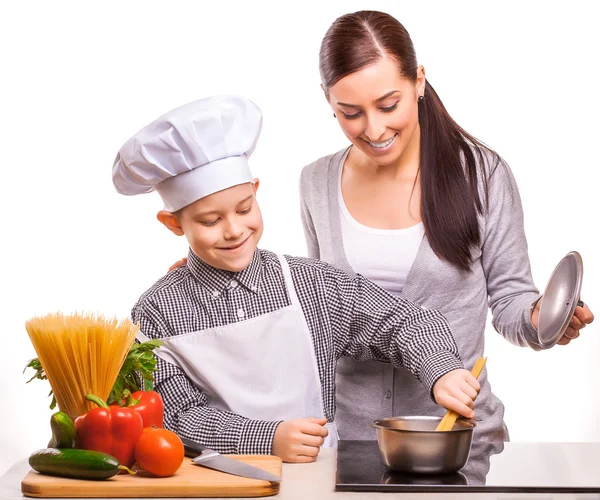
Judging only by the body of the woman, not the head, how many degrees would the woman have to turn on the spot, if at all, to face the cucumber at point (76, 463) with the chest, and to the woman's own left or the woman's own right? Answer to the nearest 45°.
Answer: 0° — they already face it

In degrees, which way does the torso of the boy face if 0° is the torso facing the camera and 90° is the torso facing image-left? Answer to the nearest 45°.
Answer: approximately 0°
